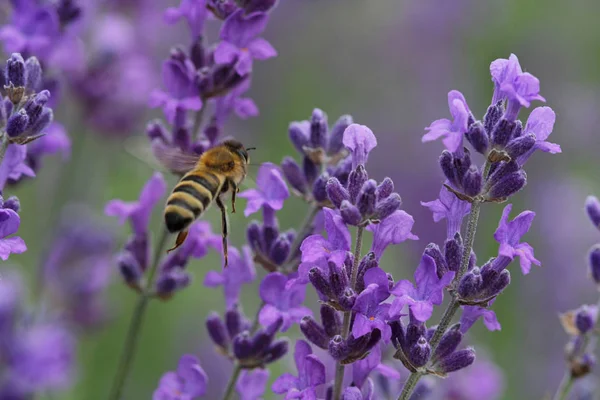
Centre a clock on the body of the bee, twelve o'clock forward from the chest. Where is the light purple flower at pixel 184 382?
The light purple flower is roughly at 4 o'clock from the bee.

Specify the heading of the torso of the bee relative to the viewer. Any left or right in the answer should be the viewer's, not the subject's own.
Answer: facing away from the viewer and to the right of the viewer
